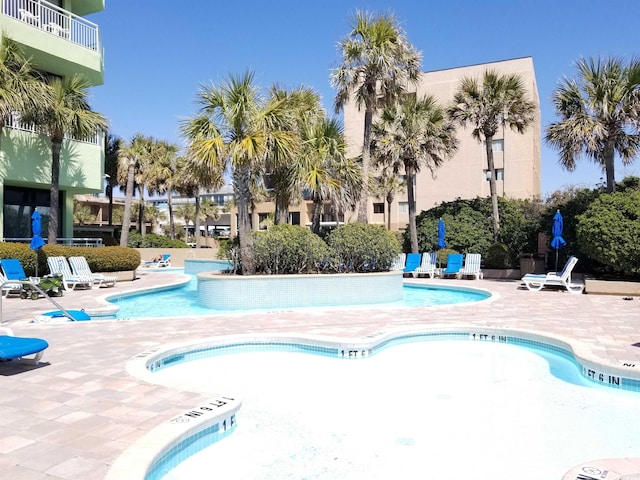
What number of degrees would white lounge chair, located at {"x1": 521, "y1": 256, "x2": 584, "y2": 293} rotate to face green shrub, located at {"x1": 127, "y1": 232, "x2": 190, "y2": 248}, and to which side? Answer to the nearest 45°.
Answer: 0° — it already faces it

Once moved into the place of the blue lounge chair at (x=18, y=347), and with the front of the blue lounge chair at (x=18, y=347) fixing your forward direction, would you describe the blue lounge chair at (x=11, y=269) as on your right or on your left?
on your left

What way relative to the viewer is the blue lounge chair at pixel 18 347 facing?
to the viewer's right

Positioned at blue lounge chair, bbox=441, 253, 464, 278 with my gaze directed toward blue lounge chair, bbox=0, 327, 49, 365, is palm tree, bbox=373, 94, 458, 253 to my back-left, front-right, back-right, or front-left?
back-right

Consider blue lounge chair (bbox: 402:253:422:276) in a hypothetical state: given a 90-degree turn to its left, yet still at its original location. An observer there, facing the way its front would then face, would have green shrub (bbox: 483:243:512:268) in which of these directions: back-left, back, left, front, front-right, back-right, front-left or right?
front-left

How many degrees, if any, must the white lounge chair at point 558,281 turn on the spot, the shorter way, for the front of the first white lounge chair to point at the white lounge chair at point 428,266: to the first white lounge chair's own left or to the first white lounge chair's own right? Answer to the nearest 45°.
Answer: approximately 45° to the first white lounge chair's own right

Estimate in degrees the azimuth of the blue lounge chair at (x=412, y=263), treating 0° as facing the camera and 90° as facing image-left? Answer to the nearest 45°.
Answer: approximately 45°

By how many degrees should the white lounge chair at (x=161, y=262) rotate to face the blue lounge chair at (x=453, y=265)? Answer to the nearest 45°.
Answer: approximately 135° to its left

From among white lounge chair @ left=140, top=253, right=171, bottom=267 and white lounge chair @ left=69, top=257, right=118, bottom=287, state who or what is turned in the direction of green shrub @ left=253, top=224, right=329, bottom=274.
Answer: white lounge chair @ left=69, top=257, right=118, bottom=287

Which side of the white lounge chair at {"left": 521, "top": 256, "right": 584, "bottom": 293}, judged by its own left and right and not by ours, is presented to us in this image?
left
